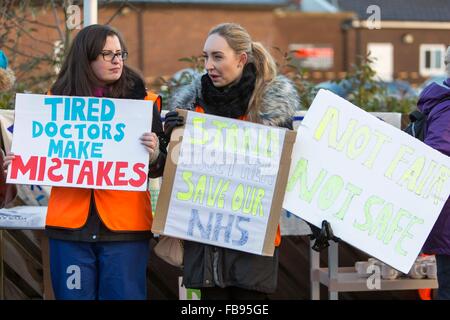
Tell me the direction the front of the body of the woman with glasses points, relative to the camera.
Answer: toward the camera

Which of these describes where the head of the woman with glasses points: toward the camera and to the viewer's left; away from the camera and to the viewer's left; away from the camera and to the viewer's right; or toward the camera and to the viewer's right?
toward the camera and to the viewer's right

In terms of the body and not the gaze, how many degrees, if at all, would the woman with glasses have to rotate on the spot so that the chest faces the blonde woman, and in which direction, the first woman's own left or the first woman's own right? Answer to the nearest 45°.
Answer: approximately 90° to the first woman's own left

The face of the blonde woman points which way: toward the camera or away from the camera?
toward the camera

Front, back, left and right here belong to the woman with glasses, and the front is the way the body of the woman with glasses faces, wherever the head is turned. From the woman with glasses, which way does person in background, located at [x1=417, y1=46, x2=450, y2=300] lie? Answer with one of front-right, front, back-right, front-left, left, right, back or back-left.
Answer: left
